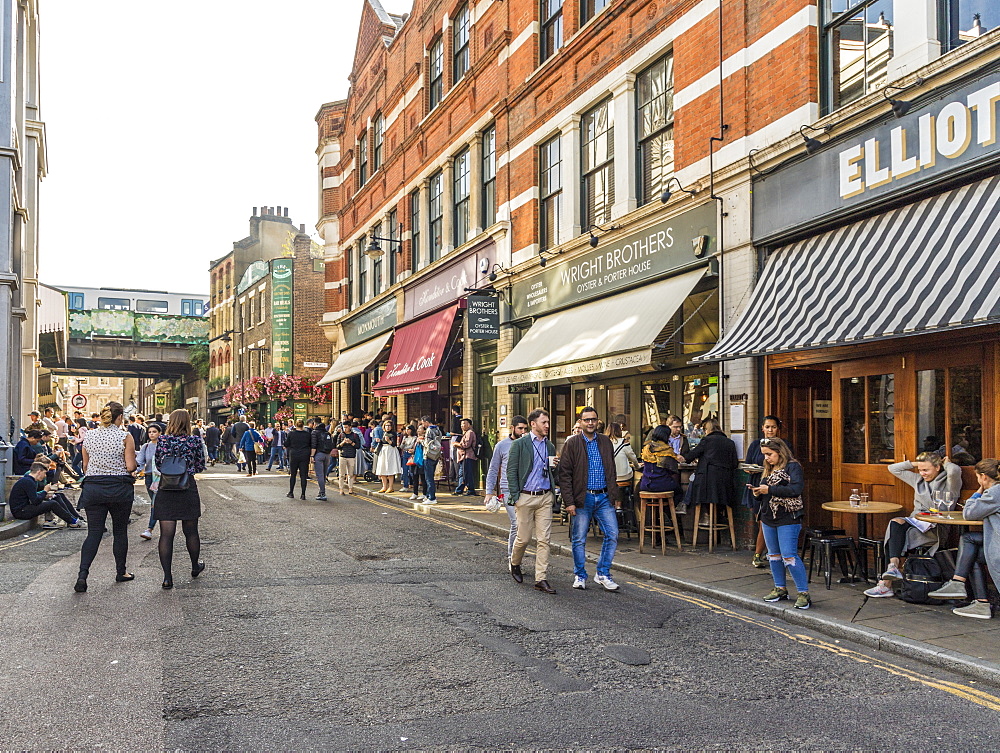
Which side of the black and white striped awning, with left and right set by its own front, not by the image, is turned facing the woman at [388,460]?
right

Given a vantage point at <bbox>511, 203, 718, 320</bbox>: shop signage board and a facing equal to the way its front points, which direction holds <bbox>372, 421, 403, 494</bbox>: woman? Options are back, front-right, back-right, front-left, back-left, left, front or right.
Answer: right

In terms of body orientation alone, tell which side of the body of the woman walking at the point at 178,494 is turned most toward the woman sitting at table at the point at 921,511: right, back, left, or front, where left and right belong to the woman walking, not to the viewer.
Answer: right

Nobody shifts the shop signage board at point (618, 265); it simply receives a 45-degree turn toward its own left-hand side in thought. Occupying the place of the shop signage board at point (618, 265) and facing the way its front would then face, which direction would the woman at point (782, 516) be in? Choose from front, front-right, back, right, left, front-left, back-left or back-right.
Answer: front

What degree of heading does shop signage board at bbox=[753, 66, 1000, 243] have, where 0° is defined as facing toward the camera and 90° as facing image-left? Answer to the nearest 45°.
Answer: approximately 45°

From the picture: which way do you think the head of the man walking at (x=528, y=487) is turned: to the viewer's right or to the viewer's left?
to the viewer's right

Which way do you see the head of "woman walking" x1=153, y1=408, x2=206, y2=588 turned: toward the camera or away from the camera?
away from the camera

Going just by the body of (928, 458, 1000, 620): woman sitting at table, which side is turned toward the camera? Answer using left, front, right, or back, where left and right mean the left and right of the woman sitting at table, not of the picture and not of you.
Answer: left

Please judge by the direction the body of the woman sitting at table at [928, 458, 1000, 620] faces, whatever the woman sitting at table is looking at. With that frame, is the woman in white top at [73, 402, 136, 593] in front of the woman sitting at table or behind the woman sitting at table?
in front

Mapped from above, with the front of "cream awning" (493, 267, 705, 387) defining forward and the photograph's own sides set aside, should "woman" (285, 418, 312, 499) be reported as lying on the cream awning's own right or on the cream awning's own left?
on the cream awning's own right

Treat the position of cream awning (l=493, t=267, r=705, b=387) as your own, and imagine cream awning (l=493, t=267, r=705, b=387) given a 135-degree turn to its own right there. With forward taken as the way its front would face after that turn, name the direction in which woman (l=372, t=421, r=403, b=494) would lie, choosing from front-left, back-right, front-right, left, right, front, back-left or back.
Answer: front-left

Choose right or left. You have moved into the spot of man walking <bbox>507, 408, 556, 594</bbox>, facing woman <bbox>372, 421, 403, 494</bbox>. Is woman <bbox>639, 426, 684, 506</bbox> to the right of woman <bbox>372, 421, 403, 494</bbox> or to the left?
right

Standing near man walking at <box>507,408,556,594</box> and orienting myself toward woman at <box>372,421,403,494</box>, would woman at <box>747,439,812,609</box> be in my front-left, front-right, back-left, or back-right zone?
back-right

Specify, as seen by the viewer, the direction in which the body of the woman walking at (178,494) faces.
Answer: away from the camera
